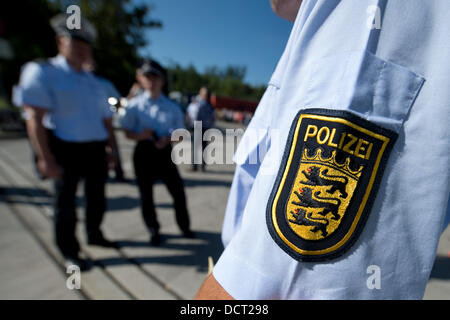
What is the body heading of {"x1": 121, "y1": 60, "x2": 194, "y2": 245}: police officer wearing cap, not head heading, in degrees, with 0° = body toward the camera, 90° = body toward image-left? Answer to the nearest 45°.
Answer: approximately 0°

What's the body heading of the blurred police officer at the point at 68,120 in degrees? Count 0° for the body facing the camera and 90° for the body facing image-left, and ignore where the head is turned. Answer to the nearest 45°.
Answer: approximately 315°
